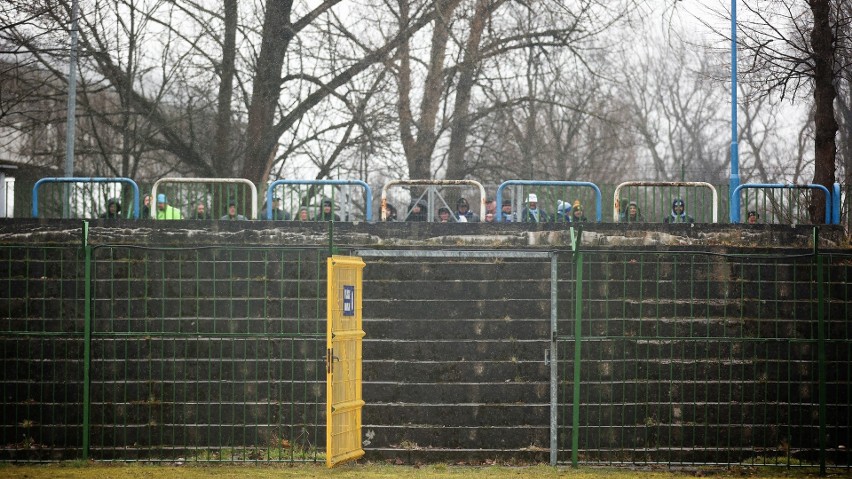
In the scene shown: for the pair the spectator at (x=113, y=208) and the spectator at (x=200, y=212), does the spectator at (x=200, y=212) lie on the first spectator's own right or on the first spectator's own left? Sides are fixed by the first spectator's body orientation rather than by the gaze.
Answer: on the first spectator's own left

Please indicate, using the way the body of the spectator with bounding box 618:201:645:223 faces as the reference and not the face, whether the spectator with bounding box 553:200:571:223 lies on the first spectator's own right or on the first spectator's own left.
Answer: on the first spectator's own right

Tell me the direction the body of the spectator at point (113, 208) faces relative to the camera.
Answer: toward the camera

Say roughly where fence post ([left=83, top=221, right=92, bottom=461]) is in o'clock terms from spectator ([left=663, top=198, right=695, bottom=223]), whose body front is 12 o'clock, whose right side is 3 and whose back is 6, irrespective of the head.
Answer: The fence post is roughly at 2 o'clock from the spectator.

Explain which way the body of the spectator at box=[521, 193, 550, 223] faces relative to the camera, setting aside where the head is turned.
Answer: toward the camera

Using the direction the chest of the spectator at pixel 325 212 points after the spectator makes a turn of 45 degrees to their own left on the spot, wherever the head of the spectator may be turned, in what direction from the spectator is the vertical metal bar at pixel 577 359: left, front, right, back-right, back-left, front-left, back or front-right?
front

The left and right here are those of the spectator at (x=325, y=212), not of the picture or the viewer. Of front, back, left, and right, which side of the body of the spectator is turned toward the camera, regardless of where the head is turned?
front

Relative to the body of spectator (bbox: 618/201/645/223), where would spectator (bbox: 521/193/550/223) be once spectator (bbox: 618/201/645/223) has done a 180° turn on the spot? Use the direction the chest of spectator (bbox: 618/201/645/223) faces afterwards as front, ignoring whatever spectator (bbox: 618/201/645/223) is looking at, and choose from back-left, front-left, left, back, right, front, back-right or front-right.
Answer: left

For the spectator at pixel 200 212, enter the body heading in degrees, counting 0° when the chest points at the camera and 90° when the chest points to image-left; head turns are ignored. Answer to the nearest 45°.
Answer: approximately 0°

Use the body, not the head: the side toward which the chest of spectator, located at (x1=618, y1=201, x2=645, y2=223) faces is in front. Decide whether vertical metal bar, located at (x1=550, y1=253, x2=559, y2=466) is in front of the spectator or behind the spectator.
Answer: in front

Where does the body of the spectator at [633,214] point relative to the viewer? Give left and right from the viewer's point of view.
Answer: facing the viewer

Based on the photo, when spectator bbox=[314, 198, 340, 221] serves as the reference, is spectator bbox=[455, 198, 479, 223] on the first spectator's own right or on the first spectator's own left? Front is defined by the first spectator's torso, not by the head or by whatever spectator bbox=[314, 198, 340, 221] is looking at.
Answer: on the first spectator's own left

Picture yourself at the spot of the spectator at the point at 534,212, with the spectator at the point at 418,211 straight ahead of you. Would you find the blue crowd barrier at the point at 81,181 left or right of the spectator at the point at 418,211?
left
